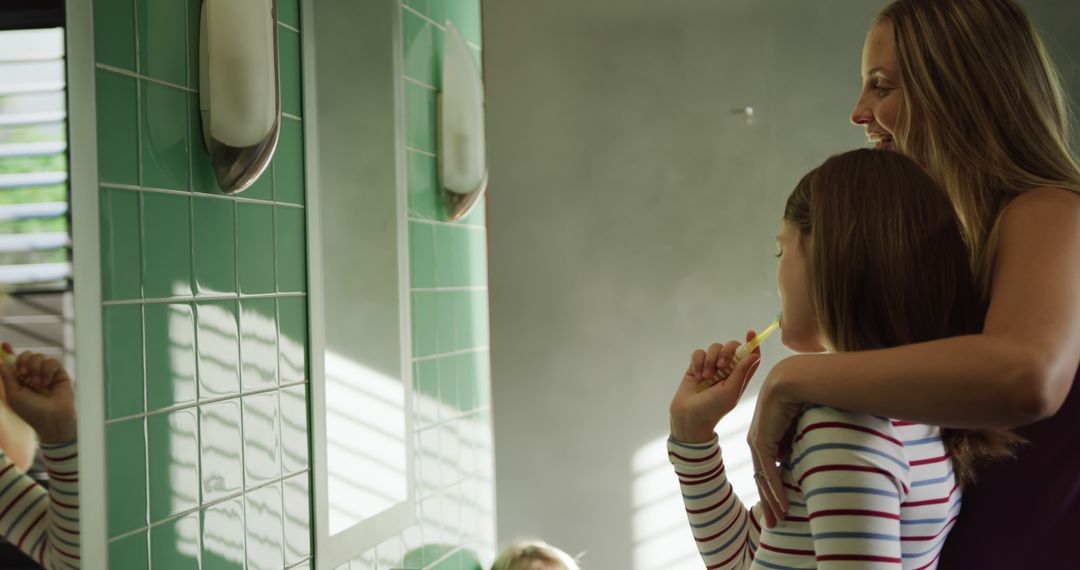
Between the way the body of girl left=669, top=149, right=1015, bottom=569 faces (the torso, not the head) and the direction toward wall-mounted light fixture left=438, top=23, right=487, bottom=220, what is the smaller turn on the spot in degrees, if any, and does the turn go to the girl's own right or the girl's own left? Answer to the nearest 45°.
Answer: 0° — they already face it

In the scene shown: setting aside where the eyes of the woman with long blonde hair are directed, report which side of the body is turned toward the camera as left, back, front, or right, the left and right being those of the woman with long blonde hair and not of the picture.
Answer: left

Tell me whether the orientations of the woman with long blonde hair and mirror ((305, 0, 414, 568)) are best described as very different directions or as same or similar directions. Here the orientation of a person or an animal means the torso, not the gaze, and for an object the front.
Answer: very different directions

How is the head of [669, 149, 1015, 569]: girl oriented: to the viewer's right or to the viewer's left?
to the viewer's left

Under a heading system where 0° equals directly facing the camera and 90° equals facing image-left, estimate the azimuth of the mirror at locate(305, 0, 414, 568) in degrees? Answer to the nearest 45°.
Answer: approximately 315°

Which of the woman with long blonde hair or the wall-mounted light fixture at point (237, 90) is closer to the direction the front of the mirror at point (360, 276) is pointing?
the woman with long blonde hair

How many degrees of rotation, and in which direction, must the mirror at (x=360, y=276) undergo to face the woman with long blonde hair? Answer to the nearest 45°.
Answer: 0° — it already faces them

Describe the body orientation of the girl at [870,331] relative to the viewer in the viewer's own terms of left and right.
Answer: facing away from the viewer and to the left of the viewer

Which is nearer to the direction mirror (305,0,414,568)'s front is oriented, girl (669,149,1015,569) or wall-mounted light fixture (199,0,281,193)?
the girl

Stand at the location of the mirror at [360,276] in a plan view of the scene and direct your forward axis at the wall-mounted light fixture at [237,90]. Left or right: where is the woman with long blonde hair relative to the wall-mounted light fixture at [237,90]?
left
